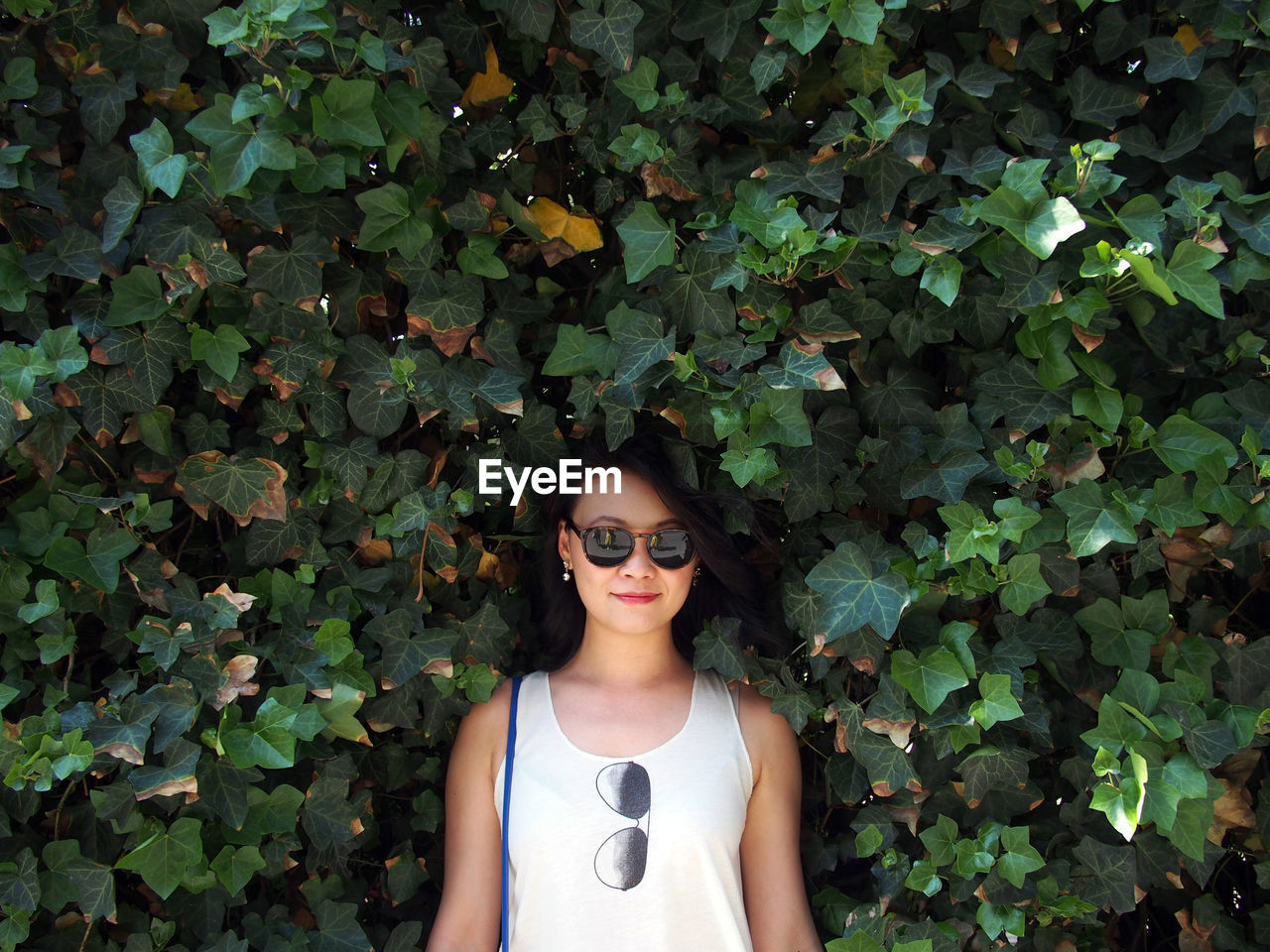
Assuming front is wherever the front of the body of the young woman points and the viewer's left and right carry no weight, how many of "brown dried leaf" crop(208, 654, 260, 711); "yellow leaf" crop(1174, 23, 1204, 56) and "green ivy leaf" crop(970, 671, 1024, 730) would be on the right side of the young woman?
1

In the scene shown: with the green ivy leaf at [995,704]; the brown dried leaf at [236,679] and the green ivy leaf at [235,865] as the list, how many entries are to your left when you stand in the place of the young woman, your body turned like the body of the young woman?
1

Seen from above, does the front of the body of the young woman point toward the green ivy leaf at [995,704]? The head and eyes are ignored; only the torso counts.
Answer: no

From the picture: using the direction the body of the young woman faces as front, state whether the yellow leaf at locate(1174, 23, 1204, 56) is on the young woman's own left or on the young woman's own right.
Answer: on the young woman's own left

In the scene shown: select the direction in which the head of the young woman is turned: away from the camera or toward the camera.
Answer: toward the camera

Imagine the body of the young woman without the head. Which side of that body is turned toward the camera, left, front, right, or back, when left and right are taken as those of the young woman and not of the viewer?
front

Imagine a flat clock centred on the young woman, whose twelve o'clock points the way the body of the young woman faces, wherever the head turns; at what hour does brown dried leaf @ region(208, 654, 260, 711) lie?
The brown dried leaf is roughly at 3 o'clock from the young woman.
